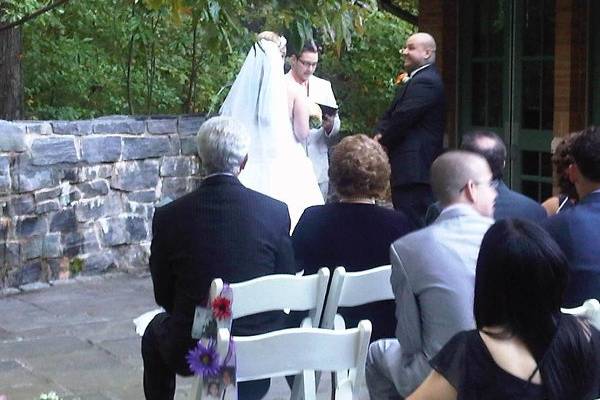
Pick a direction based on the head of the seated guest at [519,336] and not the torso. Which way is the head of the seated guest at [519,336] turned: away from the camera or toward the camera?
away from the camera

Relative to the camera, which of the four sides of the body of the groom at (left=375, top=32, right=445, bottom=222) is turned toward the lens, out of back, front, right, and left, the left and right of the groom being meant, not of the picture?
left

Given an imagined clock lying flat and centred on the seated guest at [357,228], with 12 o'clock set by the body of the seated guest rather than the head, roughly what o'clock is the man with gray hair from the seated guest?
The man with gray hair is roughly at 8 o'clock from the seated guest.

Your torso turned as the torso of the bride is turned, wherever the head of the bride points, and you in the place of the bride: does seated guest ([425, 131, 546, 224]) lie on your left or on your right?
on your right

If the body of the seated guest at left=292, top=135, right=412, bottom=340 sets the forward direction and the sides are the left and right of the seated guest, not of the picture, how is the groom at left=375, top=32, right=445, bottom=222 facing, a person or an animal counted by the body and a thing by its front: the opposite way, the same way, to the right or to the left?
to the left

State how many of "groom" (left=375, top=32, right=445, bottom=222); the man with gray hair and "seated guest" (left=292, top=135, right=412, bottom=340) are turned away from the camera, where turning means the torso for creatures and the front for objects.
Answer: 2

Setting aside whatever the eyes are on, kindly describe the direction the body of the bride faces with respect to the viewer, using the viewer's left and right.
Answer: facing away from the viewer and to the right of the viewer

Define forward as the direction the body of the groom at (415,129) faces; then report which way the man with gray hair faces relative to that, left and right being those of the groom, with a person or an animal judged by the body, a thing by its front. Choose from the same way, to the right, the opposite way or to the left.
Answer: to the right

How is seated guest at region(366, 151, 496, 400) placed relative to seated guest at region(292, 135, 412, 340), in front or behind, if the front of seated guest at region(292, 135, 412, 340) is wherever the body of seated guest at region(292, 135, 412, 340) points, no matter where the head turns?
behind

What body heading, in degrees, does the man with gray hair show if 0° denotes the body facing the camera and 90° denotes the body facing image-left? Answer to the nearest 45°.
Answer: approximately 180°

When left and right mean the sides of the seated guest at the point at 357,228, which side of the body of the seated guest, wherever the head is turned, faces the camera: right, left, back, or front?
back
